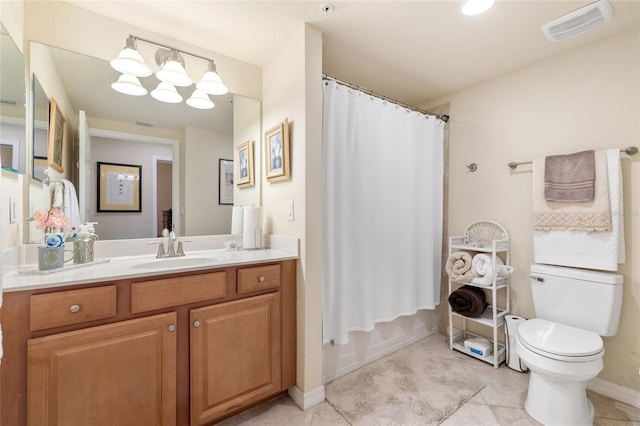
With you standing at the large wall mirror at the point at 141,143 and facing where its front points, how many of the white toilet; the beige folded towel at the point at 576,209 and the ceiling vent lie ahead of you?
3

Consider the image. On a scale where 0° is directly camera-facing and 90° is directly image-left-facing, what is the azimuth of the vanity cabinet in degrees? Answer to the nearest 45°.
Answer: approximately 315°

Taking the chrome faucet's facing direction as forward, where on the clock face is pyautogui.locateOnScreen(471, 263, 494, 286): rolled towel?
The rolled towel is roughly at 11 o'clock from the chrome faucet.

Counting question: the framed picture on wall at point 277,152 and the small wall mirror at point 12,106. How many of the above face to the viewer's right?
1

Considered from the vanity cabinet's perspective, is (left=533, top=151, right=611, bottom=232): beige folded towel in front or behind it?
in front

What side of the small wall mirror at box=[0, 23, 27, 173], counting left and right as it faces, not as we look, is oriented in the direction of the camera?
right

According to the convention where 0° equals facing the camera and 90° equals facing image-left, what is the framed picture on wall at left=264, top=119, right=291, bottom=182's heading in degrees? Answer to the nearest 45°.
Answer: approximately 45°

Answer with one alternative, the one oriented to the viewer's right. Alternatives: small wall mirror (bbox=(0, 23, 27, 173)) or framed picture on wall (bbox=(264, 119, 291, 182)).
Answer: the small wall mirror

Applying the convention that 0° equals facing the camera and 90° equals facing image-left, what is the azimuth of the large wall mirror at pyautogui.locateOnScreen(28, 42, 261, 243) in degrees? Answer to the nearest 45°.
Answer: approximately 315°

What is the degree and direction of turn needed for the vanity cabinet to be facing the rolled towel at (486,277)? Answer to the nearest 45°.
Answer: approximately 45° to its left

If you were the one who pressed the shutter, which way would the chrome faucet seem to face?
facing the viewer and to the right of the viewer
